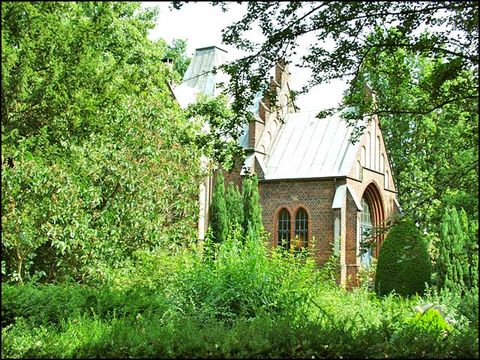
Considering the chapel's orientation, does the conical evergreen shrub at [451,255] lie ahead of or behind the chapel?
ahead

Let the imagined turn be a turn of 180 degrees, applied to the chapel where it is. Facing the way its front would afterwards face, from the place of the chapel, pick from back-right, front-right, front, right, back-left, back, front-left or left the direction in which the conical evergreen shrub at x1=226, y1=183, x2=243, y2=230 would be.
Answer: left

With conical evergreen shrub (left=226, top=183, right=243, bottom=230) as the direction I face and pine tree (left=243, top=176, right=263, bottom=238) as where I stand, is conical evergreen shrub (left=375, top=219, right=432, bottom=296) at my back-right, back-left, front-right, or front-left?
back-left

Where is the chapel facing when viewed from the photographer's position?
facing the viewer and to the right of the viewer

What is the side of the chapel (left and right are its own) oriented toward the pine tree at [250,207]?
right

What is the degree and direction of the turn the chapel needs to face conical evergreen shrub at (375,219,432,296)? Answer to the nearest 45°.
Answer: approximately 45° to its right

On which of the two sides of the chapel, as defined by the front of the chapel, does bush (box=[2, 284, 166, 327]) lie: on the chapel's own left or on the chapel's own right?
on the chapel's own right
